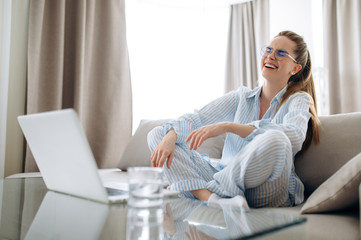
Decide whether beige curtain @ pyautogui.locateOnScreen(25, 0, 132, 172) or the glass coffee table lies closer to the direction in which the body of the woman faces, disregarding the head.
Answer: the glass coffee table

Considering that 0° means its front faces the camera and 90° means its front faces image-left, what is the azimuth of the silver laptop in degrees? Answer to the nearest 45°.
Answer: approximately 225°

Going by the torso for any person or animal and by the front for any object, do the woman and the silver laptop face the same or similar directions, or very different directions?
very different directions

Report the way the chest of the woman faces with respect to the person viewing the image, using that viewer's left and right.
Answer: facing the viewer and to the left of the viewer

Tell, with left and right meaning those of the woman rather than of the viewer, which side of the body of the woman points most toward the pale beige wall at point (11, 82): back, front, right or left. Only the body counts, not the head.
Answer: right

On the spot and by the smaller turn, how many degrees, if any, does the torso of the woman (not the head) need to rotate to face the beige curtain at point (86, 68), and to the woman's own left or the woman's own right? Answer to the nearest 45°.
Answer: approximately 90° to the woman's own right
